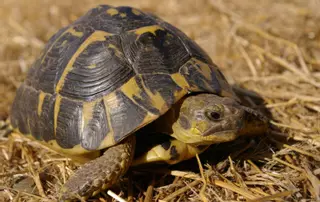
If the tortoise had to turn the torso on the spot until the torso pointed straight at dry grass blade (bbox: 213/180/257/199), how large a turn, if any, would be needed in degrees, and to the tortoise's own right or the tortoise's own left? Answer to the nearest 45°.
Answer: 0° — it already faces it

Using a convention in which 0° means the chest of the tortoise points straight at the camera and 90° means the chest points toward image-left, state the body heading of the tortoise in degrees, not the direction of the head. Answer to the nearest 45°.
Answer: approximately 315°
